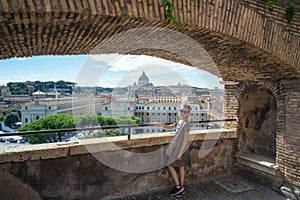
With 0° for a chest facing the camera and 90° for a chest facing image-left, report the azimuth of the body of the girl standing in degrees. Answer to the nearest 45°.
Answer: approximately 45°
